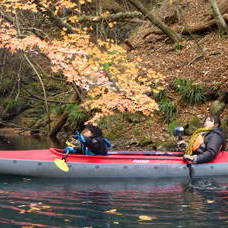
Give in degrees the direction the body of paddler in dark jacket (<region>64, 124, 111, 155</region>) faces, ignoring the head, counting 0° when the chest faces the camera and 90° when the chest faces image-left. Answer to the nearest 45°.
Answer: approximately 90°

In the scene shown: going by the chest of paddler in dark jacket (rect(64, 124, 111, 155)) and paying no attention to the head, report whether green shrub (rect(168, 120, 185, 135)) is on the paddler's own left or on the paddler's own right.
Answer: on the paddler's own right

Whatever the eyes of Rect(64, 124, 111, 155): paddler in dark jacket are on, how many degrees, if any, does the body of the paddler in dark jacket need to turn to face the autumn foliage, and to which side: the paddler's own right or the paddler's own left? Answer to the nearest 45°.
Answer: approximately 90° to the paddler's own right

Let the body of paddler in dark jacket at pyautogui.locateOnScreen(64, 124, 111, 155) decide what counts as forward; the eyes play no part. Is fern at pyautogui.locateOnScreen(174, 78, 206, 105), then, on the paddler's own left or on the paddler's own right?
on the paddler's own right

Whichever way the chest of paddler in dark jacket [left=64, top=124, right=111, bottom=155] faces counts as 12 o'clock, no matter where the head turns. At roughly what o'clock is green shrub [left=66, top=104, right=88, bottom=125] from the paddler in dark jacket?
The green shrub is roughly at 3 o'clock from the paddler in dark jacket.

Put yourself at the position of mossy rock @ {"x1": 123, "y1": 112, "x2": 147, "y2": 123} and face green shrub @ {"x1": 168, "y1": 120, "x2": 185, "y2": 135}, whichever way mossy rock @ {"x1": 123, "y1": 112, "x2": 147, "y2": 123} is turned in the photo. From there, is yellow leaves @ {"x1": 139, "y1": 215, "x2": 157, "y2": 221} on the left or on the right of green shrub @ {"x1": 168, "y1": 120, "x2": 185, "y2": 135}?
right

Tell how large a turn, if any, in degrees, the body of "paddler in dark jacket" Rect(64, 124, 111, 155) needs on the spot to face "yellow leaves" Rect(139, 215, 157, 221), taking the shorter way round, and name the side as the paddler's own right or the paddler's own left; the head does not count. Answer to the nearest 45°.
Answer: approximately 90° to the paddler's own left

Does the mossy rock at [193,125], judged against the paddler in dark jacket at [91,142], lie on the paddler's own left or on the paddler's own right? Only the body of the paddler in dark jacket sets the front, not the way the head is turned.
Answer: on the paddler's own right

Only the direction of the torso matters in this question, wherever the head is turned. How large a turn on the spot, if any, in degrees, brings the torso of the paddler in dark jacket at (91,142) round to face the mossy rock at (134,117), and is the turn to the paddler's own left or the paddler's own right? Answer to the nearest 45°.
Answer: approximately 90° to the paddler's own right

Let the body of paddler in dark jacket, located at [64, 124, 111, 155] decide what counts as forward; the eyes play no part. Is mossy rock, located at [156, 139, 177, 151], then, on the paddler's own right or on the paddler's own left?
on the paddler's own right

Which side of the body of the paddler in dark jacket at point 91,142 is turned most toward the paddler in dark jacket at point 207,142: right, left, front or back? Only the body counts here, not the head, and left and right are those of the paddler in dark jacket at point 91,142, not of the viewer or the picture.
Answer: back
